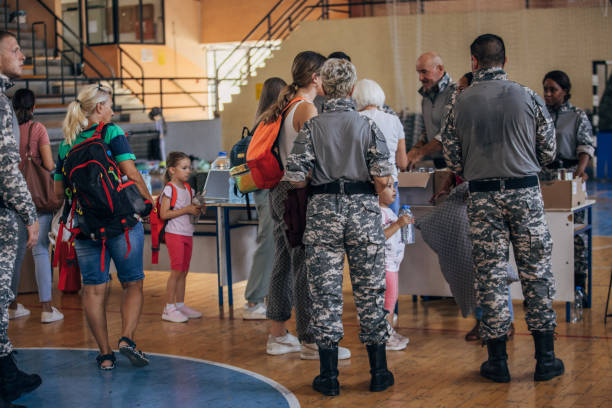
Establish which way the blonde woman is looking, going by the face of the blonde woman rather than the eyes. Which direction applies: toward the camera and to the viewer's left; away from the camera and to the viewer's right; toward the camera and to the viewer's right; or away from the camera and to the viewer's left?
away from the camera and to the viewer's right

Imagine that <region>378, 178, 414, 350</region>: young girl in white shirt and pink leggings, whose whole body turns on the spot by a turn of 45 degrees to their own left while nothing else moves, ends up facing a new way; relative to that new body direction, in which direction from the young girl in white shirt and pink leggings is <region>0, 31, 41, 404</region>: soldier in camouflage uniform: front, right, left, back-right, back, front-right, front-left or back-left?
back

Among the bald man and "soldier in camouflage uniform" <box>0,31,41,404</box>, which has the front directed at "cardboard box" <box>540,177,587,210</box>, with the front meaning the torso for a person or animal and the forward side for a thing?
the soldier in camouflage uniform

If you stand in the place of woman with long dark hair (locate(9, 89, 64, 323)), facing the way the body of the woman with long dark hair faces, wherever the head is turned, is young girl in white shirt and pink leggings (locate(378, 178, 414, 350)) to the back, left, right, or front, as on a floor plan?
right

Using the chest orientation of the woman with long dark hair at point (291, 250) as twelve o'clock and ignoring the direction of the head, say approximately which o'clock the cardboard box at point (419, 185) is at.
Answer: The cardboard box is roughly at 12 o'clock from the woman with long dark hair.

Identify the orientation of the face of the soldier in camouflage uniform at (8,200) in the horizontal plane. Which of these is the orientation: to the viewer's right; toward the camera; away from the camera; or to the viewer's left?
to the viewer's right

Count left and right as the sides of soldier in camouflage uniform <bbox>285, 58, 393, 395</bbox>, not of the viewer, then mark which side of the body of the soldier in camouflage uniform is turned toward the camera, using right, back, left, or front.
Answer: back

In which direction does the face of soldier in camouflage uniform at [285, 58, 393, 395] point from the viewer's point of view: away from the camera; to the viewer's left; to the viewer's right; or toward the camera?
away from the camera

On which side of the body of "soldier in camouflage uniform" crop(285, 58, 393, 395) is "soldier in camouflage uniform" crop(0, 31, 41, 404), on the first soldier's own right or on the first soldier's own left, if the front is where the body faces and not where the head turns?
on the first soldier's own left

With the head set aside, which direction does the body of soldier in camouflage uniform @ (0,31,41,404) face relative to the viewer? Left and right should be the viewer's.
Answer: facing to the right of the viewer

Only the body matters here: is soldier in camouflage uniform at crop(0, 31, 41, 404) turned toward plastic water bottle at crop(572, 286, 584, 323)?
yes

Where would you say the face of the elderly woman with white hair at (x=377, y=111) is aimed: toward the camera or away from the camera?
away from the camera
